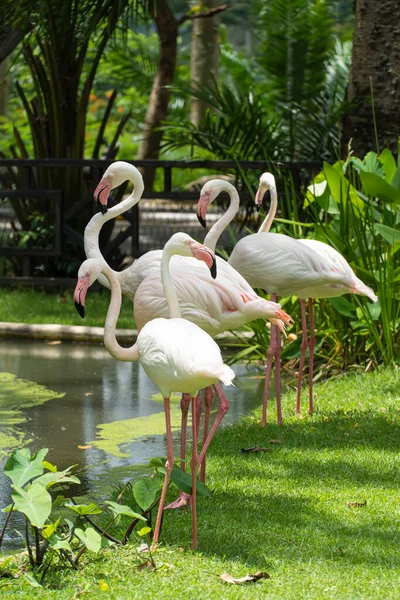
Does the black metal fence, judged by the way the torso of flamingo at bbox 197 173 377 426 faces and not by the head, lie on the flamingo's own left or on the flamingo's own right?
on the flamingo's own right

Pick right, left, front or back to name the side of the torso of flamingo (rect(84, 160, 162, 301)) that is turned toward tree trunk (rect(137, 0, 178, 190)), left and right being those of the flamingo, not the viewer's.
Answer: right

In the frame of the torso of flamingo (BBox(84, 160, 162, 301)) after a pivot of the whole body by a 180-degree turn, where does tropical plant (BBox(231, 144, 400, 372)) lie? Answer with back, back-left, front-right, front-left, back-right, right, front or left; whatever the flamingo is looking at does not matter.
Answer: front-left

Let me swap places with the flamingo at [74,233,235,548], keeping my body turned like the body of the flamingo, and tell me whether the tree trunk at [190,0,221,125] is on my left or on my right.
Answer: on my right

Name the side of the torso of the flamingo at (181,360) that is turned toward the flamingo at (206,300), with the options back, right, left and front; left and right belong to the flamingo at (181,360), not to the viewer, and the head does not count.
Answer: right

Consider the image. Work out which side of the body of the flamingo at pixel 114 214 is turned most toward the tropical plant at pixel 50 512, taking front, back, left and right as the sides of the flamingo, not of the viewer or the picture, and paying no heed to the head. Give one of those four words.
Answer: left

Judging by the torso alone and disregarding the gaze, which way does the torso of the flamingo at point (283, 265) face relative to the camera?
to the viewer's left

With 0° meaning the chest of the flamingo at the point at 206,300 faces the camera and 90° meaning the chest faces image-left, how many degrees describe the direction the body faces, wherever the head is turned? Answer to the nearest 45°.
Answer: approximately 90°

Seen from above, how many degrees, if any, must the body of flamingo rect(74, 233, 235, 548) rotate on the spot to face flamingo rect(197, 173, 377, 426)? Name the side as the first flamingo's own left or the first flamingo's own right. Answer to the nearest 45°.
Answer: approximately 90° to the first flamingo's own right

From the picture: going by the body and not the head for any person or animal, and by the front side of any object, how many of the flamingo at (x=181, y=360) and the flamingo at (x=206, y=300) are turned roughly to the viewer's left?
2

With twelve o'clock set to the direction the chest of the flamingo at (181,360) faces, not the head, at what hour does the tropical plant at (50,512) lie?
The tropical plant is roughly at 11 o'clock from the flamingo.

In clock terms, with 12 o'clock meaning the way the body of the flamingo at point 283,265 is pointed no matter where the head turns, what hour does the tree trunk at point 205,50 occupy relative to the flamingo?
The tree trunk is roughly at 3 o'clock from the flamingo.

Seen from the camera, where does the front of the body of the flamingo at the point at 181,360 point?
to the viewer's left

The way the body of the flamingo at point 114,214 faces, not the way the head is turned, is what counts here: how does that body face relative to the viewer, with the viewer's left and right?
facing to the left of the viewer

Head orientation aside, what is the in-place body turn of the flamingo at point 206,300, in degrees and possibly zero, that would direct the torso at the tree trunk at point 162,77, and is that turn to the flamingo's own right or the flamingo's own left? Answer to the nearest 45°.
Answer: approximately 90° to the flamingo's own right
